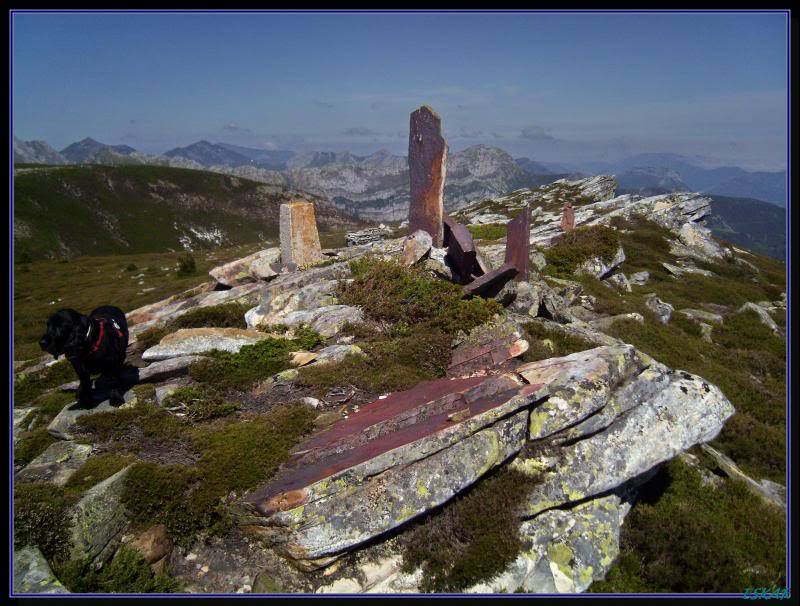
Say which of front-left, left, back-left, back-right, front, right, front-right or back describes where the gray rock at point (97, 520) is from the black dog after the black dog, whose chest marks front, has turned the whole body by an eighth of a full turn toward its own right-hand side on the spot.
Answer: left

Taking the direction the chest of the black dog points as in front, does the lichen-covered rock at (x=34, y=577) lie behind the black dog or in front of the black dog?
in front

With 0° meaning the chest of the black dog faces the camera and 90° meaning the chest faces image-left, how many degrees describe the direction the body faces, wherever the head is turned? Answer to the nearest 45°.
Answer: approximately 45°

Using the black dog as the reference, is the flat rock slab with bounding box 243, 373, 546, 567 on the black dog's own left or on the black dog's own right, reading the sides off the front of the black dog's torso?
on the black dog's own left

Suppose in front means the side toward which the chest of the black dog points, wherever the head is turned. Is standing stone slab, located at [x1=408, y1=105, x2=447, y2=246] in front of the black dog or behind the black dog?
behind
